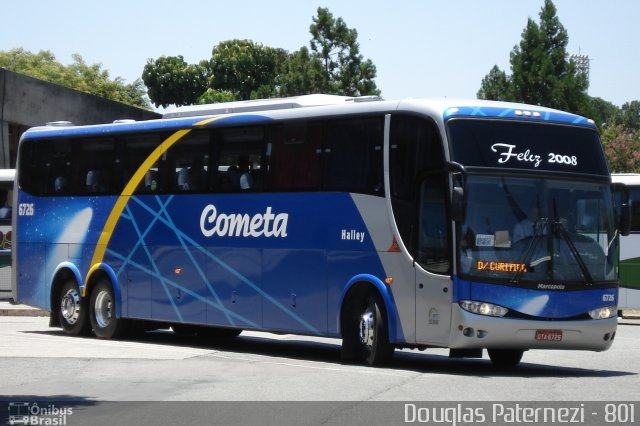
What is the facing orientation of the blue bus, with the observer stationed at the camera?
facing the viewer and to the right of the viewer

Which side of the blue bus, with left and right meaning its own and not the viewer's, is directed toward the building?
back
